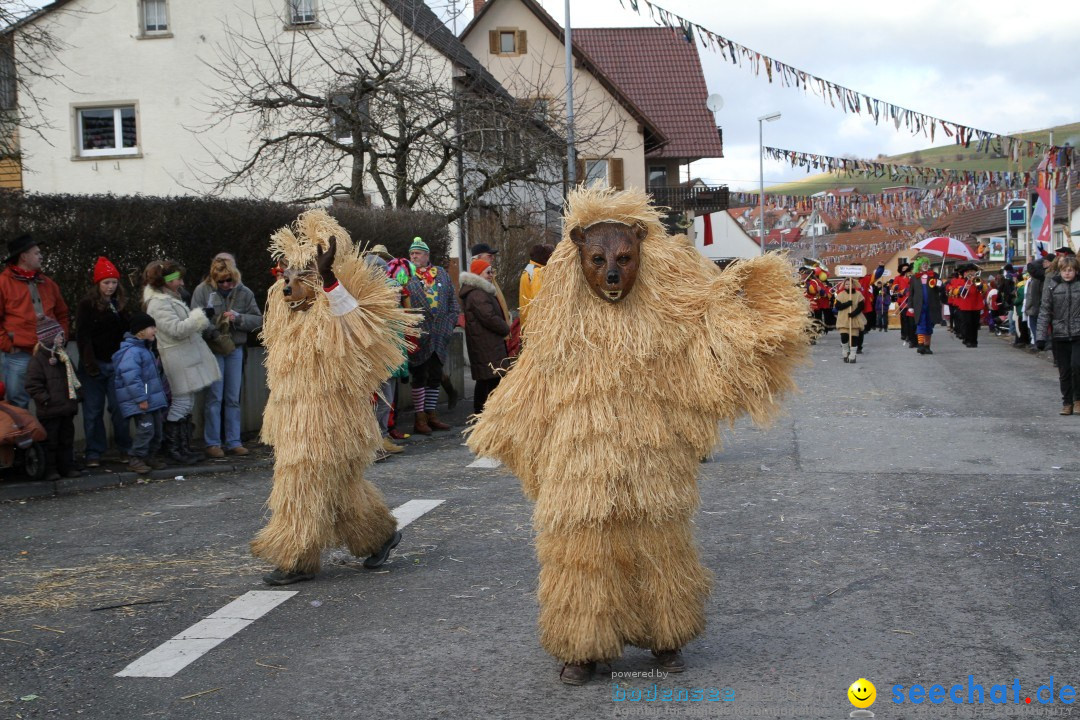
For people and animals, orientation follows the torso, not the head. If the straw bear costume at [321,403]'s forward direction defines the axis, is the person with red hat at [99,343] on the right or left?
on its right

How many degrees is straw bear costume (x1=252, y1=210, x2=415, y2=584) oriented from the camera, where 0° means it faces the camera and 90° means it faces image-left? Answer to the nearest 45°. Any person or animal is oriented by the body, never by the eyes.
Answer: approximately 45°

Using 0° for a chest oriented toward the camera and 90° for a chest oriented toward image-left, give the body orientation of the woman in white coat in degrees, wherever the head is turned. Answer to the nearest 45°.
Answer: approximately 270°

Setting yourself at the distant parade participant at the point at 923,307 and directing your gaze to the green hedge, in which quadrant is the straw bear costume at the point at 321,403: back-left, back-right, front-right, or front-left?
front-left

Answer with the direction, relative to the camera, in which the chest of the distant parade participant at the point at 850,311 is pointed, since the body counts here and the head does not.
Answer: toward the camera

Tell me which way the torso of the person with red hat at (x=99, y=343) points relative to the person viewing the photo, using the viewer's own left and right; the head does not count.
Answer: facing the viewer and to the right of the viewer

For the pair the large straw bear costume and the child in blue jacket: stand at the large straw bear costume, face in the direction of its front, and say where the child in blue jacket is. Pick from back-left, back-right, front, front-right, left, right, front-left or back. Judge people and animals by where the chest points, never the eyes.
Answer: back-right

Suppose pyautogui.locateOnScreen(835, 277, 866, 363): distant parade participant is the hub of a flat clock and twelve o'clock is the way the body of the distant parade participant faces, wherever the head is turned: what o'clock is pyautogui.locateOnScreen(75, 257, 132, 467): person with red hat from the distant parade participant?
The person with red hat is roughly at 1 o'clock from the distant parade participant.

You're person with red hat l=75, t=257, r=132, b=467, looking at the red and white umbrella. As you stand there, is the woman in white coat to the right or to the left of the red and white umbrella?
right

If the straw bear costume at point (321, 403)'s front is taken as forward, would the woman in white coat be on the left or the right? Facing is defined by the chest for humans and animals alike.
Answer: on its right

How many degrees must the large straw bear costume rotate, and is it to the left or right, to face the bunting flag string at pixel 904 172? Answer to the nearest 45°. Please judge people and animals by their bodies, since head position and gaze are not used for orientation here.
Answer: approximately 180°

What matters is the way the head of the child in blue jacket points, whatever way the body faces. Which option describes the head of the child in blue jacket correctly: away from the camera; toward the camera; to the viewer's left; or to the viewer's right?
to the viewer's right

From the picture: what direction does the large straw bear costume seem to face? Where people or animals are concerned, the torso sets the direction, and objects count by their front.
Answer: toward the camera

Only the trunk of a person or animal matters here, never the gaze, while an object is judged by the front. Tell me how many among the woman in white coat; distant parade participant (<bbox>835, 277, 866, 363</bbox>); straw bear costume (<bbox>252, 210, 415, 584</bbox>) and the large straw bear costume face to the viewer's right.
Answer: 1
